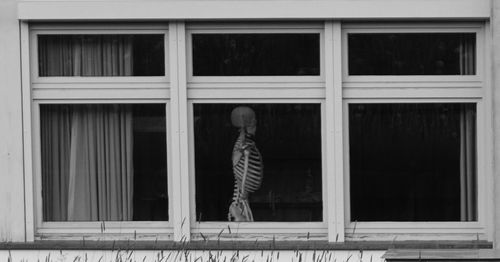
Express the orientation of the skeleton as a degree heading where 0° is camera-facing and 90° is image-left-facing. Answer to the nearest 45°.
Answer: approximately 270°

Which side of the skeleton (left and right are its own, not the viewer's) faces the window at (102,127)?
back

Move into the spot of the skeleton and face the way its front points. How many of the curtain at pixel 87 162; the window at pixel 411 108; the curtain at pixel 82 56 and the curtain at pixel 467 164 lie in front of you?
2

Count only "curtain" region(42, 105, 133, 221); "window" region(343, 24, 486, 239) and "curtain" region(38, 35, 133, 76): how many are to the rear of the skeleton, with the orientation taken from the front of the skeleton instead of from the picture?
2

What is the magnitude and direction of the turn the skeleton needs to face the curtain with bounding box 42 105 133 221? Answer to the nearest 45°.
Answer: approximately 180°

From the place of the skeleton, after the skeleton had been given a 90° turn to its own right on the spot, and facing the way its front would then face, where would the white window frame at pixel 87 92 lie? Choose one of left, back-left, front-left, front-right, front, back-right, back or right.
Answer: right

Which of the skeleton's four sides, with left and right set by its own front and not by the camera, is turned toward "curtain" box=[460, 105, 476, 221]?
front

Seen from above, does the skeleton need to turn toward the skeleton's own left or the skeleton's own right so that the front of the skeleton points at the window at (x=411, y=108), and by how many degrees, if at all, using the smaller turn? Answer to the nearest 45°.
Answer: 0° — it already faces it

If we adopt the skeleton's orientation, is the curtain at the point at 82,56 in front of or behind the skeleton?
behind

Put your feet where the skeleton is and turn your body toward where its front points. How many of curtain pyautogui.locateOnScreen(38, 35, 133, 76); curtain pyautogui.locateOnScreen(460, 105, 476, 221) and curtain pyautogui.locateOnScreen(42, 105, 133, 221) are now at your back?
2
